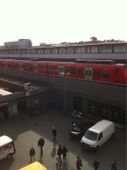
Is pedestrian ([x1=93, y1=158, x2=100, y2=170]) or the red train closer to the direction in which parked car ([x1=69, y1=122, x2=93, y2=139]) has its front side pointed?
the pedestrian

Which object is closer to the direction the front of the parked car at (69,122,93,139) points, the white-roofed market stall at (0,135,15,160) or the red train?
the white-roofed market stall

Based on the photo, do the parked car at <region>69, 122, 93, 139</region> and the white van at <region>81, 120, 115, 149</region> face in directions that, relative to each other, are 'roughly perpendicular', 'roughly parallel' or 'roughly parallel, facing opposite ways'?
roughly parallel

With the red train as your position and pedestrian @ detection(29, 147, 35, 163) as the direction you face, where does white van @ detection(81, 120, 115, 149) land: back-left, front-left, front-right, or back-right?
front-left

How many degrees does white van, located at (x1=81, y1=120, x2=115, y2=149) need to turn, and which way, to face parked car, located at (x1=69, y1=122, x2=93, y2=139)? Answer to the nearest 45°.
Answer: approximately 90° to its right

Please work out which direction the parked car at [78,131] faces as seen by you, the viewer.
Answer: facing the viewer and to the left of the viewer

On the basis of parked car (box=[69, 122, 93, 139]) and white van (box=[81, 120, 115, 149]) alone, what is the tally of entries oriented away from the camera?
0

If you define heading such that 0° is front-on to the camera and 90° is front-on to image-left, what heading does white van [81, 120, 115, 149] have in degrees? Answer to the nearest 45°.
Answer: approximately 45°

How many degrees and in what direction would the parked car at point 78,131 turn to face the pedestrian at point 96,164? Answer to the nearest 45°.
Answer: approximately 45° to its left

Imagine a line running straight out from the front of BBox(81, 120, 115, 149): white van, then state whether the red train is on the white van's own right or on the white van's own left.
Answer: on the white van's own right
